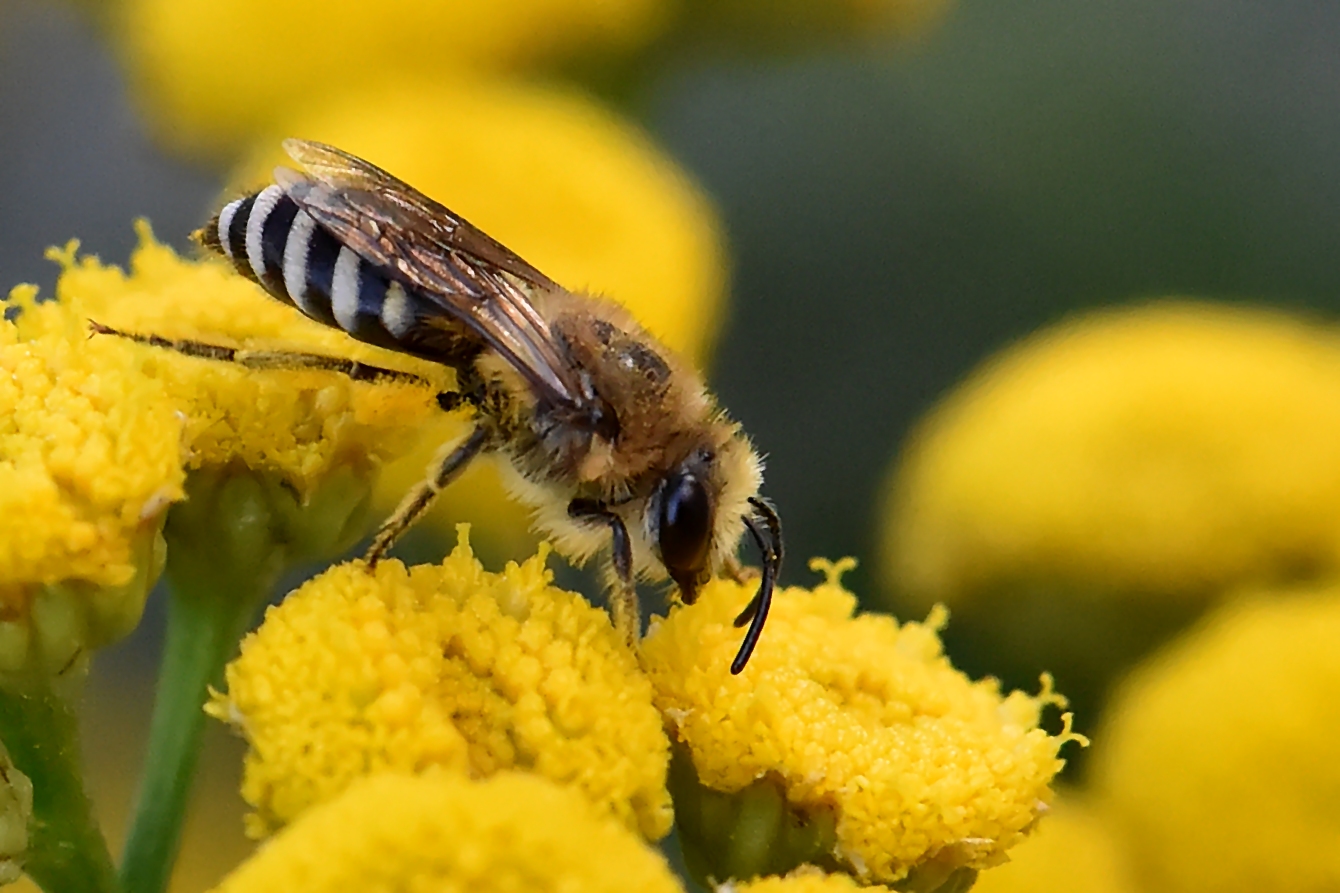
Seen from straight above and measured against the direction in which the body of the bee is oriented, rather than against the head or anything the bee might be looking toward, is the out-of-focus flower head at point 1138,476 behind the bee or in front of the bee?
in front

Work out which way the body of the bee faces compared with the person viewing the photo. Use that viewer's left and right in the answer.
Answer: facing to the right of the viewer

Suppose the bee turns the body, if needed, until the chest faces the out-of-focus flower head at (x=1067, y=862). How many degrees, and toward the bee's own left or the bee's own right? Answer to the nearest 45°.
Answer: approximately 45° to the bee's own left

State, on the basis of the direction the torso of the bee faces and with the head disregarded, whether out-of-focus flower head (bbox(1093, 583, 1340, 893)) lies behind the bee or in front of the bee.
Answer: in front
